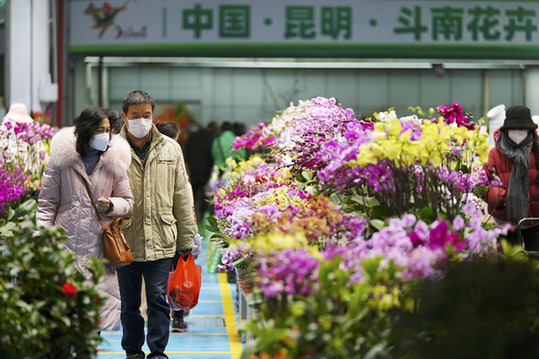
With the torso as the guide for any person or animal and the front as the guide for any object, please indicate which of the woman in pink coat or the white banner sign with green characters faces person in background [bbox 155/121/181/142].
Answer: the white banner sign with green characters

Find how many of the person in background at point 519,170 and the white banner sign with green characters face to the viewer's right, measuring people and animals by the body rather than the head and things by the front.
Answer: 0

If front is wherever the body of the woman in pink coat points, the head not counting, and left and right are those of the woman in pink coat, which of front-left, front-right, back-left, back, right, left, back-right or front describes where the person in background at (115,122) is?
back-left

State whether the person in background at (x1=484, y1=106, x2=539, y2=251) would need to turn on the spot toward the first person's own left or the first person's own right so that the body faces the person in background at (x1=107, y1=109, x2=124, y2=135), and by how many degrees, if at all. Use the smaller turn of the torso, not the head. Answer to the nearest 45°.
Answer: approximately 90° to the first person's own right

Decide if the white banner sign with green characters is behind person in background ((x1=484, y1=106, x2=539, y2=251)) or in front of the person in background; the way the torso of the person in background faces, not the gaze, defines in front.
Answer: behind

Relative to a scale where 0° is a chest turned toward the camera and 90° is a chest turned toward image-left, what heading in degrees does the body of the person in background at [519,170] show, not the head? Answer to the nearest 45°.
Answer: approximately 0°

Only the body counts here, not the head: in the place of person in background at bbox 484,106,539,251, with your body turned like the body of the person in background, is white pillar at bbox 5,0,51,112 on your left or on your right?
on your right

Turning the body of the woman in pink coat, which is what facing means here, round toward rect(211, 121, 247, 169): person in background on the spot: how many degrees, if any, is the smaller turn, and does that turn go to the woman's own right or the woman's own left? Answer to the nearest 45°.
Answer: approximately 135° to the woman's own left

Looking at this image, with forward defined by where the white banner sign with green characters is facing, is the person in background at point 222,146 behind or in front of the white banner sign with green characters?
in front
